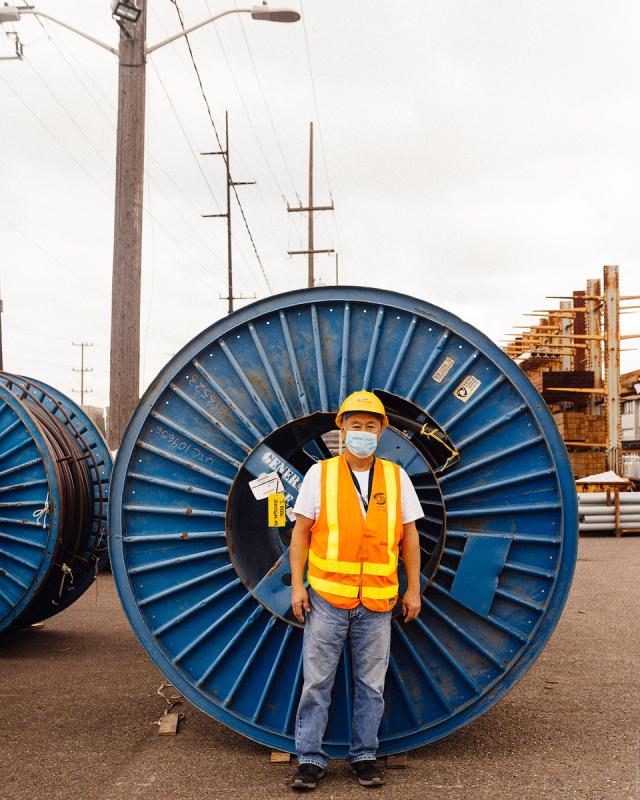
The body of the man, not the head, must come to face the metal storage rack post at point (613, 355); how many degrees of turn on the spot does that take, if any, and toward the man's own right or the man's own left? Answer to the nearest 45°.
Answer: approximately 180°

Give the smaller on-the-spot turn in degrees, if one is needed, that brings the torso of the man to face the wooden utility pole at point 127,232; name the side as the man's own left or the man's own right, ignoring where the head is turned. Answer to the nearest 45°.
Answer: approximately 135° to the man's own right

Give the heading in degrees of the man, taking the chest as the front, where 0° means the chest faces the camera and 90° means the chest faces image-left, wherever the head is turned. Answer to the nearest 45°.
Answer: approximately 0°

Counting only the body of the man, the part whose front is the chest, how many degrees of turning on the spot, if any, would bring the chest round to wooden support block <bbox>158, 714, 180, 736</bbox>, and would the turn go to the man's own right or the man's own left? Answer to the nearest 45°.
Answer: approximately 135° to the man's own right

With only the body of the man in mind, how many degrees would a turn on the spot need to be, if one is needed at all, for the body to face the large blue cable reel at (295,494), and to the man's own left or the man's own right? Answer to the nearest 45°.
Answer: approximately 135° to the man's own right
